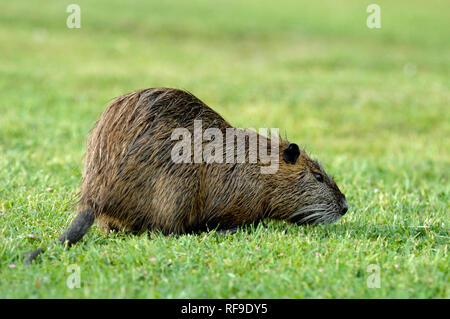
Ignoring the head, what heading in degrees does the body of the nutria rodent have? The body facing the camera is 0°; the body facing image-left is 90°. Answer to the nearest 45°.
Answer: approximately 270°
